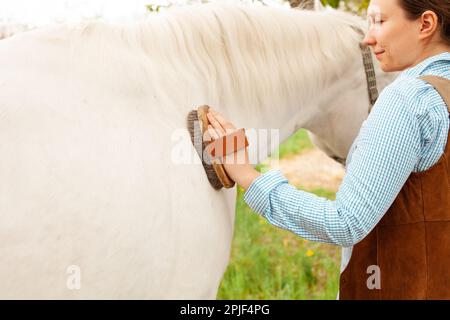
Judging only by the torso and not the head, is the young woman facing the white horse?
yes

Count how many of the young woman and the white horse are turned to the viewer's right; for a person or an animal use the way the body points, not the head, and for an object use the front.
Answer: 1

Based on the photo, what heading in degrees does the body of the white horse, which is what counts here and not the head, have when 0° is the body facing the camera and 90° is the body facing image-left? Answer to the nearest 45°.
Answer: approximately 270°

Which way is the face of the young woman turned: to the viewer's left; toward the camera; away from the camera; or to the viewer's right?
to the viewer's left

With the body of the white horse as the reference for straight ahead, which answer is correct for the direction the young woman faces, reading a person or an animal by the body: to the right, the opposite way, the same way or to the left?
the opposite way

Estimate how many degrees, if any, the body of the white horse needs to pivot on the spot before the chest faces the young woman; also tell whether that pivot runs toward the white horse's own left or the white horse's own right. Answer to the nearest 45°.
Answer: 0° — it already faces them

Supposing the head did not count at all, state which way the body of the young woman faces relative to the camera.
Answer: to the viewer's left
